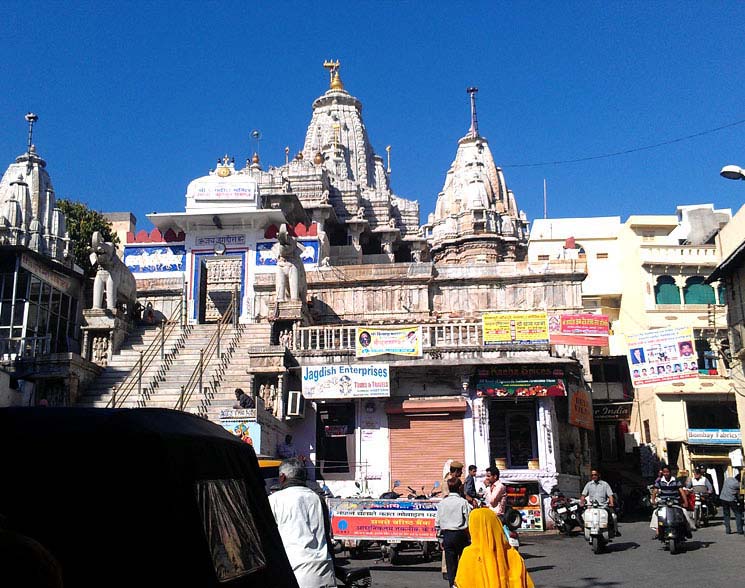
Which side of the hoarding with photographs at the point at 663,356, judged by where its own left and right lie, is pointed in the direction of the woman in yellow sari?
front

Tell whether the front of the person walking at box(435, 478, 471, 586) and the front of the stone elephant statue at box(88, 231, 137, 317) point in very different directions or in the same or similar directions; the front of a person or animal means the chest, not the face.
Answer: very different directions

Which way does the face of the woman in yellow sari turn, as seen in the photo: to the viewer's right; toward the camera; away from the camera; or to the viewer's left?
away from the camera

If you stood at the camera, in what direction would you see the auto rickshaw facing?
facing away from the viewer and to the left of the viewer

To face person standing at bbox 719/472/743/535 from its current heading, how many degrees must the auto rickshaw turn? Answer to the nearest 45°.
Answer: approximately 90° to its right

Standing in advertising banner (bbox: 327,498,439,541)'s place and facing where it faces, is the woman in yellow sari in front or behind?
in front

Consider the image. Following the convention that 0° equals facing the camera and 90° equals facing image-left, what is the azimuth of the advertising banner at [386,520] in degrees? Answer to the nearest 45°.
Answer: approximately 0°

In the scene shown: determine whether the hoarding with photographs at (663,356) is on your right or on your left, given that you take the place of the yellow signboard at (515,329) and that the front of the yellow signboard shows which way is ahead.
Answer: on your left
